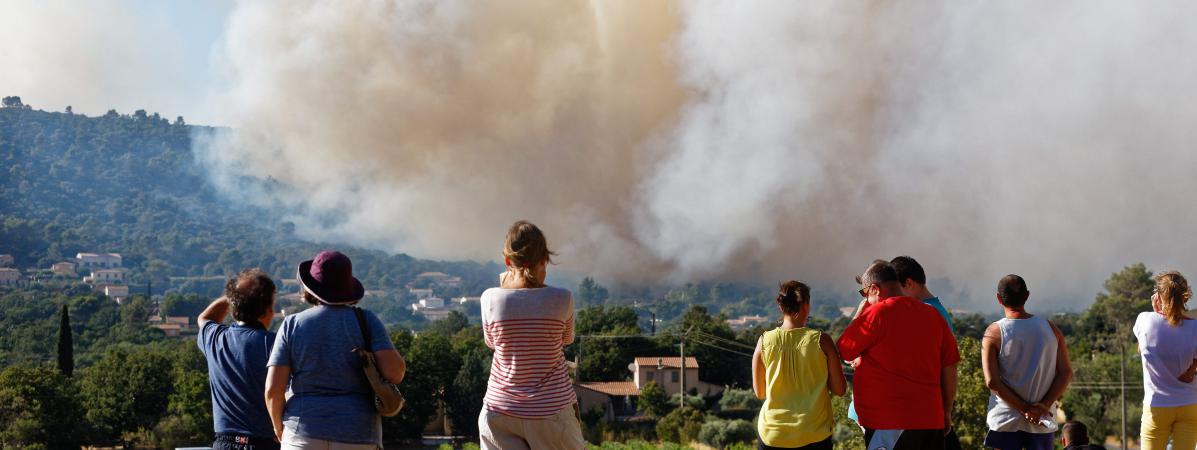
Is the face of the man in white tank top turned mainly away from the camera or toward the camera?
away from the camera

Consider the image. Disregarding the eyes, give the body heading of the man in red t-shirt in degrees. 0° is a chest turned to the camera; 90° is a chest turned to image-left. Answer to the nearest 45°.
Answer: approximately 135°

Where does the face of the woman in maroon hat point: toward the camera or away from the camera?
away from the camera

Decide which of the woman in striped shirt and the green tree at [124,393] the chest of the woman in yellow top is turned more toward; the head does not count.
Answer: the green tree

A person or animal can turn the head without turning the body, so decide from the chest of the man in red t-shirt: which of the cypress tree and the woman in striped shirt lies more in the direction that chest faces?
the cypress tree

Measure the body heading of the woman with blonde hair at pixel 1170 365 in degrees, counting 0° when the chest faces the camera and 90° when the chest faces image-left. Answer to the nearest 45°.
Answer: approximately 180°

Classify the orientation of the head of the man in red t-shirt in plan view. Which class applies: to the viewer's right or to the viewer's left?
to the viewer's left

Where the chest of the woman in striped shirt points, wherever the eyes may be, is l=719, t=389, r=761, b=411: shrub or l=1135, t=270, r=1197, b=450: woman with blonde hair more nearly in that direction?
the shrub

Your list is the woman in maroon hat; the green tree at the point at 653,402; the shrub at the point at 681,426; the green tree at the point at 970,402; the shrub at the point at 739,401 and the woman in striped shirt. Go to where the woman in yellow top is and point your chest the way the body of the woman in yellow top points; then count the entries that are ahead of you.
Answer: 4

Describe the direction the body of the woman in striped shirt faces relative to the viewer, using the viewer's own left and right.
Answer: facing away from the viewer

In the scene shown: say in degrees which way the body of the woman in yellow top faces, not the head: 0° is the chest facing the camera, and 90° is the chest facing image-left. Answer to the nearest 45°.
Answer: approximately 180°

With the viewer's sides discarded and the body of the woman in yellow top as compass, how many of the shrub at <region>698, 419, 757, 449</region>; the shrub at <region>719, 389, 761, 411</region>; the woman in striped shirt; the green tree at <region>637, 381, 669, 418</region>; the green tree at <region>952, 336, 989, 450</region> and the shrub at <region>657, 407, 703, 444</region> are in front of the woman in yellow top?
5
